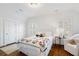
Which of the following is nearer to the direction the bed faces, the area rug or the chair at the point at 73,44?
the area rug

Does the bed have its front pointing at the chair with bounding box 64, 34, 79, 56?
no

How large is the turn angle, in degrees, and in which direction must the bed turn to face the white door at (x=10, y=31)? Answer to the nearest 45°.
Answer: approximately 45° to its right

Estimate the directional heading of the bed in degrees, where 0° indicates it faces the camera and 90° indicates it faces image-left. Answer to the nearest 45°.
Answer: approximately 45°

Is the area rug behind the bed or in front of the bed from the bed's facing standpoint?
in front
